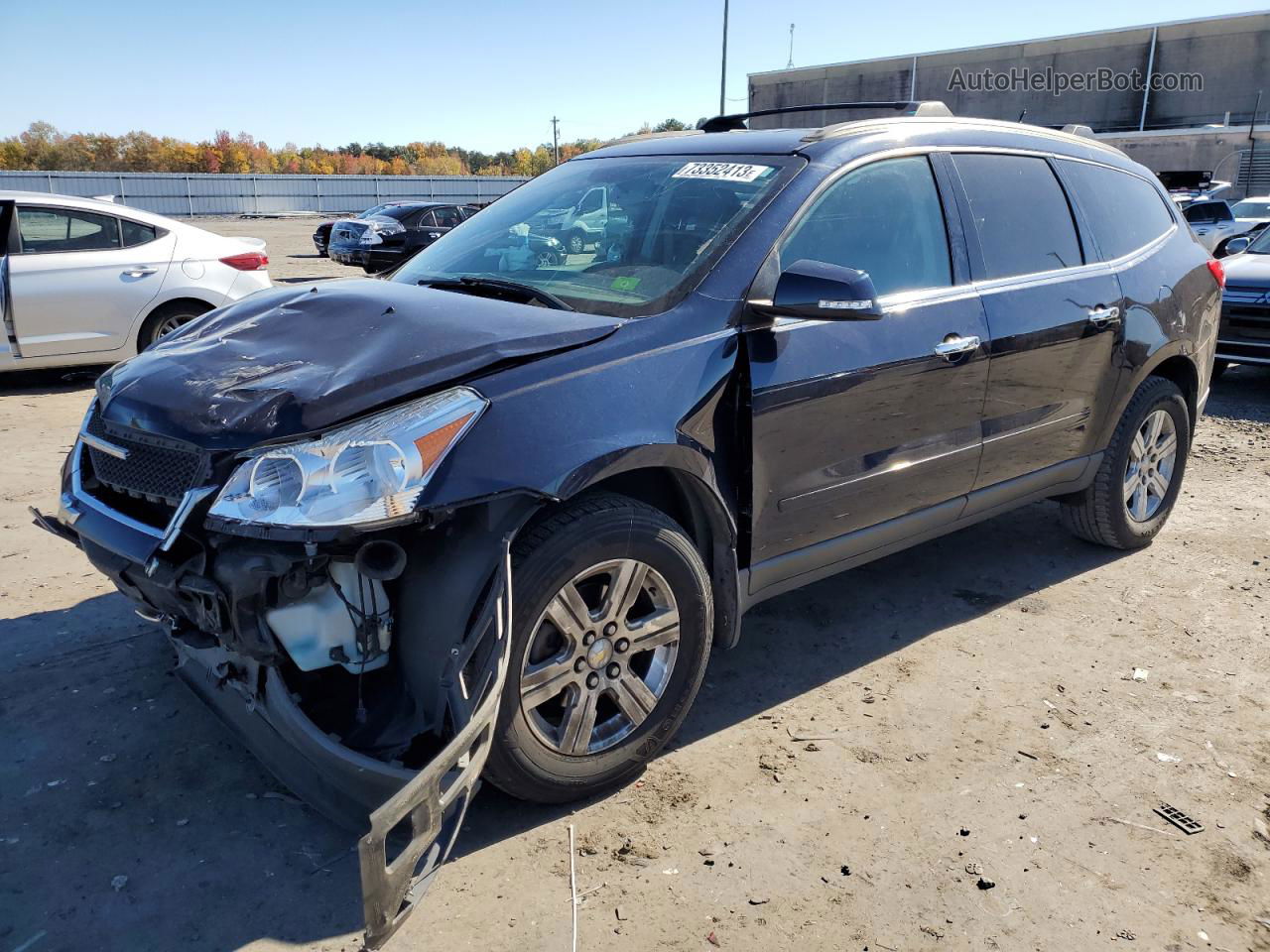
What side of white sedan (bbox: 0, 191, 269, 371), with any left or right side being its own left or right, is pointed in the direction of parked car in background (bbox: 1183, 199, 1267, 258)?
back

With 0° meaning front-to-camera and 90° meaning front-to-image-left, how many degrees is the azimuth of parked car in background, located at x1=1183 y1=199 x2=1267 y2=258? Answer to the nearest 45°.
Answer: approximately 45°

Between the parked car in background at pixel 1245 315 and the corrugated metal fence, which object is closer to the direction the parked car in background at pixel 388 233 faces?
the corrugated metal fence

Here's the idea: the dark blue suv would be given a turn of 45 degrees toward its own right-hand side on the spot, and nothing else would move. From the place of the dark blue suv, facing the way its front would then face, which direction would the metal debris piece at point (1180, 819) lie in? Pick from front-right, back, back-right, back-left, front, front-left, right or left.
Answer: back

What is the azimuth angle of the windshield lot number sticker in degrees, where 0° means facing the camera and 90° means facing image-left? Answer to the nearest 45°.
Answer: approximately 45°

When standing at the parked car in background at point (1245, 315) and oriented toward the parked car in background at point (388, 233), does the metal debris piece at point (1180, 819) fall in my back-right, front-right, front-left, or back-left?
back-left

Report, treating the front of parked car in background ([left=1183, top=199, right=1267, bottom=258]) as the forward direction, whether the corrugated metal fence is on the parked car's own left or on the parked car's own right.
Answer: on the parked car's own right

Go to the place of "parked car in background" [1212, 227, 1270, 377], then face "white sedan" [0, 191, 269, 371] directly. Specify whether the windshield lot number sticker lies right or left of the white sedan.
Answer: left

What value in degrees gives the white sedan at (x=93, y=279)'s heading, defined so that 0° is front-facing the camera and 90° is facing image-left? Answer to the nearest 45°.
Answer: approximately 90°

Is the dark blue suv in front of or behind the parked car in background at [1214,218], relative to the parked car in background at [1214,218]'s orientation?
in front
